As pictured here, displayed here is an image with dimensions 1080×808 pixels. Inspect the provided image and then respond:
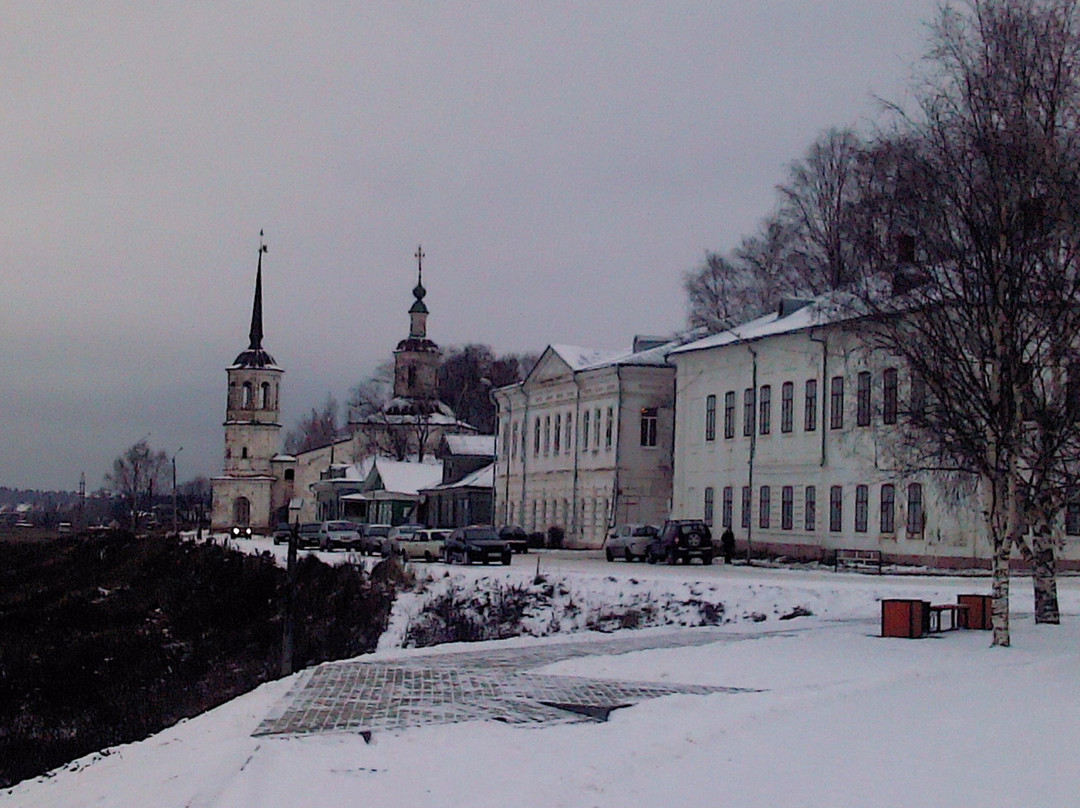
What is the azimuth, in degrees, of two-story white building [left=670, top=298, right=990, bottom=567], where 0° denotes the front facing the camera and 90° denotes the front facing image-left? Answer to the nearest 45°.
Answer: approximately 45°

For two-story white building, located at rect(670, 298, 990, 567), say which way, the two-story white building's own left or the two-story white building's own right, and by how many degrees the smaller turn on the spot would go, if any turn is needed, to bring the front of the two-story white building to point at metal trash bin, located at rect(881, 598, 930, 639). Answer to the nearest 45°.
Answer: approximately 45° to the two-story white building's own left

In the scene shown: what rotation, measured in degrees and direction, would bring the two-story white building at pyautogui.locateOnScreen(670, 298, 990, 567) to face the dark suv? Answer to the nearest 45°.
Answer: approximately 45° to its right

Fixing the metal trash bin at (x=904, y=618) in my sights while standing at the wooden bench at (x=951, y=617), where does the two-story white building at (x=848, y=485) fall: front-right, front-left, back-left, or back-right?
back-right

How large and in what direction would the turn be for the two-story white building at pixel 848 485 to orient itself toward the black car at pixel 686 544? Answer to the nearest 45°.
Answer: approximately 45° to its right

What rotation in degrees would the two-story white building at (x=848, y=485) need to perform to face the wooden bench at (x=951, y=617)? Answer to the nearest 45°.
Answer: approximately 45° to its left
